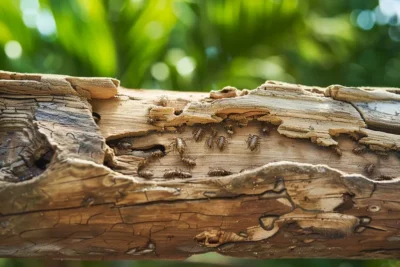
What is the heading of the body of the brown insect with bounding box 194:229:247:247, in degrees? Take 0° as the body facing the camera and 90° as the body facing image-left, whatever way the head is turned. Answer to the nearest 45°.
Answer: approximately 90°
